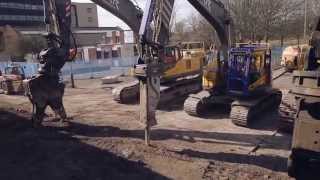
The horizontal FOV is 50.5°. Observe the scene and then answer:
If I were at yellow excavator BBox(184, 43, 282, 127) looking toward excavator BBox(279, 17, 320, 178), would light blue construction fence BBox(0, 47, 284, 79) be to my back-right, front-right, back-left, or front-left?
back-right

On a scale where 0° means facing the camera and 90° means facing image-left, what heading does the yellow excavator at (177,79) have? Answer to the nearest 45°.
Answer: approximately 45°

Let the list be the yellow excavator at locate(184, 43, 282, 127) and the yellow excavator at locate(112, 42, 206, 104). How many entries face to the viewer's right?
0

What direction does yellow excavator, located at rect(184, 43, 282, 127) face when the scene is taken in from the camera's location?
facing the viewer and to the left of the viewer

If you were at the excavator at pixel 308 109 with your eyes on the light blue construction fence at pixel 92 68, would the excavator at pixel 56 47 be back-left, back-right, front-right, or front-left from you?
front-left

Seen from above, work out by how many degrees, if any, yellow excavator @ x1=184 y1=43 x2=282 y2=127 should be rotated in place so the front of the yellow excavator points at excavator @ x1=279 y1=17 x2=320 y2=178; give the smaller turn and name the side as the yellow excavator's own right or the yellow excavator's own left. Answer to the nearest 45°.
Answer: approximately 45° to the yellow excavator's own left

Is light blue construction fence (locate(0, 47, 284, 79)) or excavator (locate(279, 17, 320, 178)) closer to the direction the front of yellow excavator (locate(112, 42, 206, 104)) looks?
the excavator
